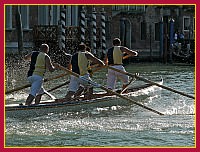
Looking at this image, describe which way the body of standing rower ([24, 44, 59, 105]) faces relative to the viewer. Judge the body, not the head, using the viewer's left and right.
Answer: facing away from the viewer and to the right of the viewer

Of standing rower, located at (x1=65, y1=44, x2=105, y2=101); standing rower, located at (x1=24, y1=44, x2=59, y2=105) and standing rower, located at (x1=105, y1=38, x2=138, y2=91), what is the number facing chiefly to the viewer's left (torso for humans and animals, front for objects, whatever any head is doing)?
0

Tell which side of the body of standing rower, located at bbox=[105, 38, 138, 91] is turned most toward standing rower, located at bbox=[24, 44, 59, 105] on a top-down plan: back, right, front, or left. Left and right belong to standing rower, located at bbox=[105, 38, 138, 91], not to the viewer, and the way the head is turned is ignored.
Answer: back

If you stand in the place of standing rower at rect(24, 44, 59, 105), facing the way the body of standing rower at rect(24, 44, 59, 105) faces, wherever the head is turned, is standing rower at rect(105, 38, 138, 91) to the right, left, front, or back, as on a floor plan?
front

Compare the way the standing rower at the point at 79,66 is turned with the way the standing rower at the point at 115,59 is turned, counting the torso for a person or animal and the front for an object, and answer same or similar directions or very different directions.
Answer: same or similar directions

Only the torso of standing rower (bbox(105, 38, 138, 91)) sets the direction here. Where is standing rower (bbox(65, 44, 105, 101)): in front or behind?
behind

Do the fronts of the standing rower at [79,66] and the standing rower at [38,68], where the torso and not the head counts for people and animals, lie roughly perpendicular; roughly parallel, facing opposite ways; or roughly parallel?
roughly parallel

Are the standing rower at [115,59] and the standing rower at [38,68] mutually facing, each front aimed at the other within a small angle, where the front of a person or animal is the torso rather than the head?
no

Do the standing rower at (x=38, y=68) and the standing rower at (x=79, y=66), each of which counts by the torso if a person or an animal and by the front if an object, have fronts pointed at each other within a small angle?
no

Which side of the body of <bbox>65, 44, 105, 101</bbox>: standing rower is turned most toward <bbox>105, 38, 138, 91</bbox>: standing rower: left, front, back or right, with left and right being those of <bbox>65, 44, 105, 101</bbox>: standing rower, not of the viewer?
front

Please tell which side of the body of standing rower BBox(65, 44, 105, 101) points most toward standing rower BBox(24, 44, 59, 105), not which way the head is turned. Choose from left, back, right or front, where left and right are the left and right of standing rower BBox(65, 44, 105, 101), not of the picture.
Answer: back

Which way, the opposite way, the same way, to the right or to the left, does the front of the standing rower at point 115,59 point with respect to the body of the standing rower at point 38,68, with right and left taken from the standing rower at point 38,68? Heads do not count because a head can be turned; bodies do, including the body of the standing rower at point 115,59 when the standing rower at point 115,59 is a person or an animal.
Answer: the same way
